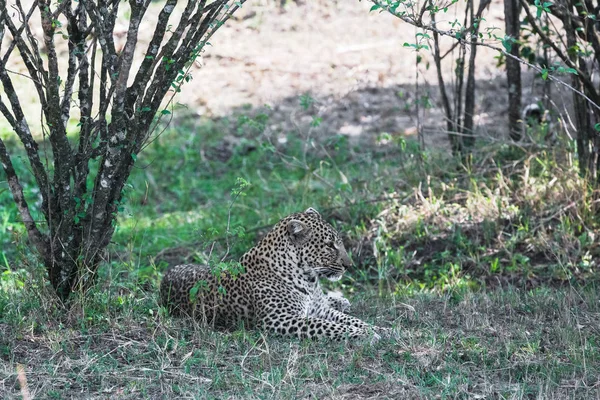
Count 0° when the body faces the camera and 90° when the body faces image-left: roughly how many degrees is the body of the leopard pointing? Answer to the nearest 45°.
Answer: approximately 270°

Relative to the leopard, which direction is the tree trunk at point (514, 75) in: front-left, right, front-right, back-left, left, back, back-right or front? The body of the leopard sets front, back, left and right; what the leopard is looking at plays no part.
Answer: front-left
